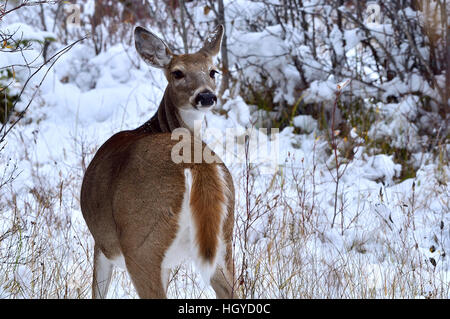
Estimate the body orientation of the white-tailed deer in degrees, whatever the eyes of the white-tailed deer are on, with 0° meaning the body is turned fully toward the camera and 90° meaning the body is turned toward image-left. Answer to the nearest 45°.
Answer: approximately 135°
